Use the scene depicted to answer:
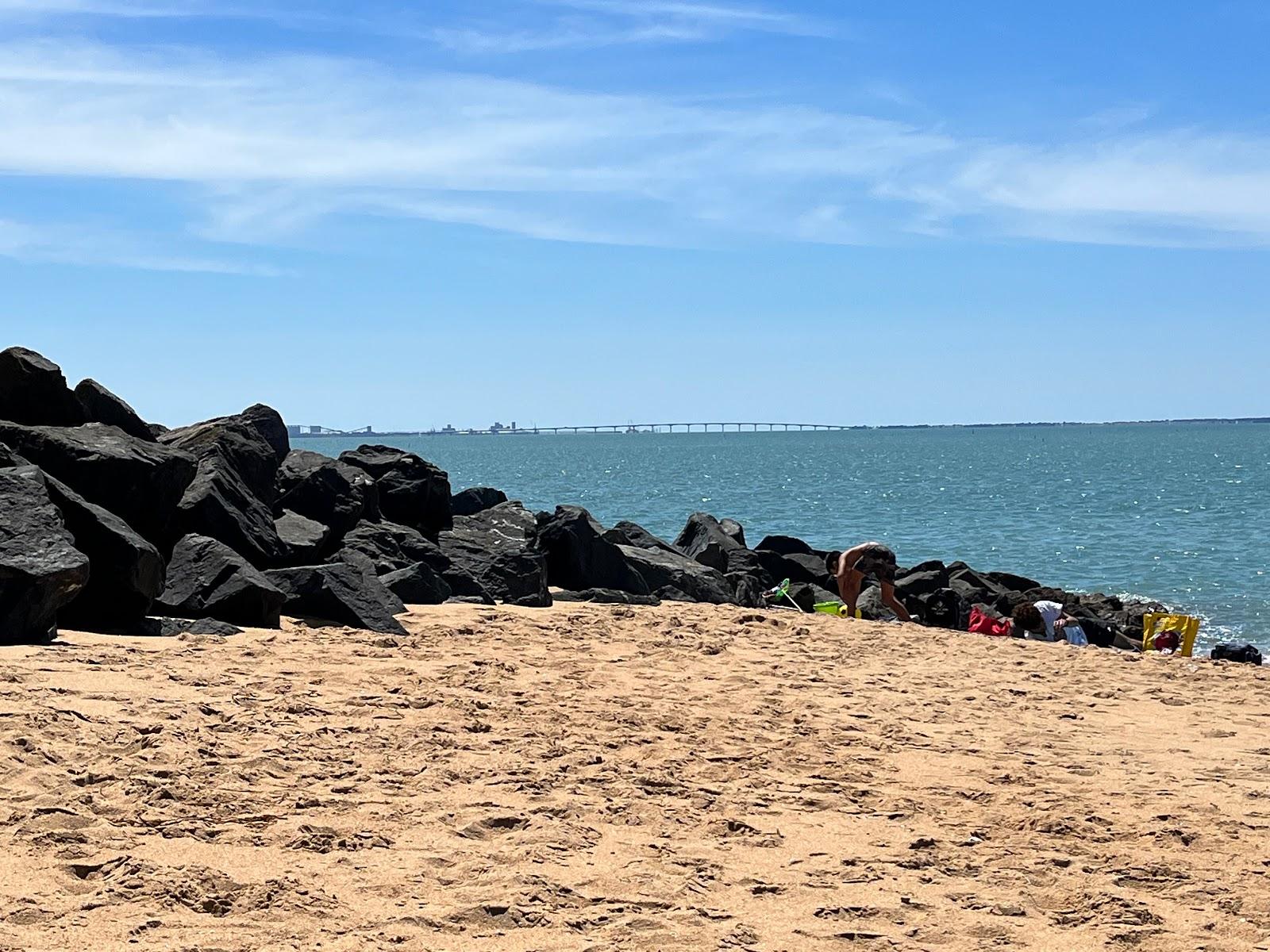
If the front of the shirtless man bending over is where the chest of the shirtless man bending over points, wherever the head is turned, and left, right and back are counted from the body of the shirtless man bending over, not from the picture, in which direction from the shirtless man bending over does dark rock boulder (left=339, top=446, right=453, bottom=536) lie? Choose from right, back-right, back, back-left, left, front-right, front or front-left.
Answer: front

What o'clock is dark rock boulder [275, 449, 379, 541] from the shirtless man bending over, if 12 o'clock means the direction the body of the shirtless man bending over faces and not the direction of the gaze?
The dark rock boulder is roughly at 11 o'clock from the shirtless man bending over.

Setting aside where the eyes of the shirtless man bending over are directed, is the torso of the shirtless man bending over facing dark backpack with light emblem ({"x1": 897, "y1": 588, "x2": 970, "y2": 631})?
no

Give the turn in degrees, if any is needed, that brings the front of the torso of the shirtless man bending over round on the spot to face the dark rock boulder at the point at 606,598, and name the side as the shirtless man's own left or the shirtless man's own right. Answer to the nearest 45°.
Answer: approximately 45° to the shirtless man's own left

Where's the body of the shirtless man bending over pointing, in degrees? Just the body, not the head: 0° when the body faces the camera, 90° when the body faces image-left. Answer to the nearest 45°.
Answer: approximately 90°

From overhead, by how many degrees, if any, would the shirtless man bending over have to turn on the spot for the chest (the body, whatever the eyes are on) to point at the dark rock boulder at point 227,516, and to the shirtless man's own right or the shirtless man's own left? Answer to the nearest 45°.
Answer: approximately 45° to the shirtless man's own left

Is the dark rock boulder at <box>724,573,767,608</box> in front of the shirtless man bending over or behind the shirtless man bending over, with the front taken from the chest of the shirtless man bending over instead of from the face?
in front

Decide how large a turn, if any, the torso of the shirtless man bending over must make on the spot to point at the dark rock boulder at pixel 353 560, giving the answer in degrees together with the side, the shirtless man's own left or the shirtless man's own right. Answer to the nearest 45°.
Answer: approximately 45° to the shirtless man's own left

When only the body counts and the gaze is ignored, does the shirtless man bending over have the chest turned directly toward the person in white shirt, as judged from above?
no

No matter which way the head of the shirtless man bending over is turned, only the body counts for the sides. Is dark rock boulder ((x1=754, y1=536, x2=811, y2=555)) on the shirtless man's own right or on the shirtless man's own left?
on the shirtless man's own right

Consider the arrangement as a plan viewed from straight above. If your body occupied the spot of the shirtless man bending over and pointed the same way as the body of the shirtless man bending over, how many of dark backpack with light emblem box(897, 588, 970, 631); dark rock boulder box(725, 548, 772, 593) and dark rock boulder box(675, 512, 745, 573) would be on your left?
0

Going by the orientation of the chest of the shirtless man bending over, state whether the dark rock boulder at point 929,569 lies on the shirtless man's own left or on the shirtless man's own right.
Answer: on the shirtless man's own right

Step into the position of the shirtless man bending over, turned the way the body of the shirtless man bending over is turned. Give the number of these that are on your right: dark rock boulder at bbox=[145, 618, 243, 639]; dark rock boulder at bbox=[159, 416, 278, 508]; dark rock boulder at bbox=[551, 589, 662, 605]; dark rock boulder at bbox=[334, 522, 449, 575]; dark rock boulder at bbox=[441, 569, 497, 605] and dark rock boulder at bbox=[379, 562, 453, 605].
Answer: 0
